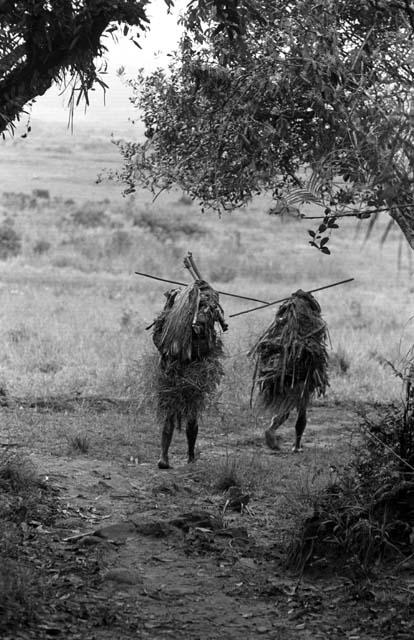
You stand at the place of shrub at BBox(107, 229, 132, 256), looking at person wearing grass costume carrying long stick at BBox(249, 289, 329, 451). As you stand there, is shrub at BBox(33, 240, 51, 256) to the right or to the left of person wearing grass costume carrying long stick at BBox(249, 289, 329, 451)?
right

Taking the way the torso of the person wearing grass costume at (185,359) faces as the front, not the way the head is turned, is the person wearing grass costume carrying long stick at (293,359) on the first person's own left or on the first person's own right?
on the first person's own right

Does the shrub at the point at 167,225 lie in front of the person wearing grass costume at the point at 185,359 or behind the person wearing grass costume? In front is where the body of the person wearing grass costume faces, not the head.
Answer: in front

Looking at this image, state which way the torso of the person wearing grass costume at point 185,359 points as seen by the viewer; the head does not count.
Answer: away from the camera

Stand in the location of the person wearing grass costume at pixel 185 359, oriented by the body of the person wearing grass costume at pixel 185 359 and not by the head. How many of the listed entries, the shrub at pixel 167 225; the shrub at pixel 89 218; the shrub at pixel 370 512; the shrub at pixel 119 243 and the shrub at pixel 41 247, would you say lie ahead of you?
4

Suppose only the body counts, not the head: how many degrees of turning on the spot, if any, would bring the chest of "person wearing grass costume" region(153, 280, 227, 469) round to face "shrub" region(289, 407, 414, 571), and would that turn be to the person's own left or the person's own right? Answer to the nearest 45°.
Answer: approximately 180°

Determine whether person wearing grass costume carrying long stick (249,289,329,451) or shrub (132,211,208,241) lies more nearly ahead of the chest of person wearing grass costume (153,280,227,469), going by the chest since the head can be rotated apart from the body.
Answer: the shrub

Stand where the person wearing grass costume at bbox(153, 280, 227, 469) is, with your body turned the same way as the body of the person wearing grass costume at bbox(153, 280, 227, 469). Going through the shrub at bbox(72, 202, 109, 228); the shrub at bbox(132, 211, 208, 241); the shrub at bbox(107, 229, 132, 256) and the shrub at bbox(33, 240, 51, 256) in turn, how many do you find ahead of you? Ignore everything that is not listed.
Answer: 4

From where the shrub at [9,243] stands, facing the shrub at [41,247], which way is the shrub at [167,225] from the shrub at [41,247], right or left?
left

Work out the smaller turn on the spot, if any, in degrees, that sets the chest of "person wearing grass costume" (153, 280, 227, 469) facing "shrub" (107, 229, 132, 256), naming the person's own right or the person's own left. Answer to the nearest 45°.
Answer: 0° — they already face it

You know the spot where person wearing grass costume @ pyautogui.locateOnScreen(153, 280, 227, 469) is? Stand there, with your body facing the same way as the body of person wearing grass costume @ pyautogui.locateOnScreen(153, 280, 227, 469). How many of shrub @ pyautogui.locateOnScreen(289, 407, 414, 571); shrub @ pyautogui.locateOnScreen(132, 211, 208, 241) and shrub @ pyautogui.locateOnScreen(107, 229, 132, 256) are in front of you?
2

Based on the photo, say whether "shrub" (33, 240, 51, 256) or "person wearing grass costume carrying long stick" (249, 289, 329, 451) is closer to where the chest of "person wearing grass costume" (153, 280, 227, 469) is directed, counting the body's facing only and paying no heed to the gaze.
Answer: the shrub

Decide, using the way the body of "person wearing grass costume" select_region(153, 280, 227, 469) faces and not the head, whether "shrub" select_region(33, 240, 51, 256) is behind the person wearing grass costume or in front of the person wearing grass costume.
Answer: in front
